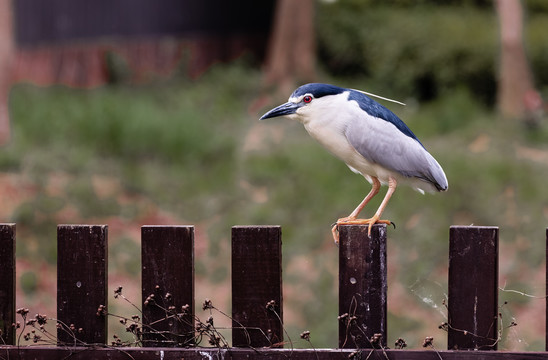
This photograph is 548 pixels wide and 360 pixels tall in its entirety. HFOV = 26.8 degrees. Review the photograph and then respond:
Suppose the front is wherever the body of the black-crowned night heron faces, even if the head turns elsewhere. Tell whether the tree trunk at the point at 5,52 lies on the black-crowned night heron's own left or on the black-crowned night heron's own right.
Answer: on the black-crowned night heron's own right

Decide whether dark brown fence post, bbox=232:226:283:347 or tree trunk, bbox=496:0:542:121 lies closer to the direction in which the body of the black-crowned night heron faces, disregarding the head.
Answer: the dark brown fence post

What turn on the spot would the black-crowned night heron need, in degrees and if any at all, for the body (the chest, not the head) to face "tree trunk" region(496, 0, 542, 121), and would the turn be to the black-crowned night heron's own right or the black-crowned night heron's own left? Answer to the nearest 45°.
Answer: approximately 90° to the black-crowned night heron's own right

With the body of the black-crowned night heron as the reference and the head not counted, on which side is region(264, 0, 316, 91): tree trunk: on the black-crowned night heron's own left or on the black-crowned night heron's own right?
on the black-crowned night heron's own right

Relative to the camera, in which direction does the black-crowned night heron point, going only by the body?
to the viewer's left

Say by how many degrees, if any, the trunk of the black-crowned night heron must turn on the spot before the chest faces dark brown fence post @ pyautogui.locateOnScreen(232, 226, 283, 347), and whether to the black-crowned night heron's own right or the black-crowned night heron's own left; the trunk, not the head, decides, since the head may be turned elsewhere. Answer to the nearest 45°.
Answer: approximately 45° to the black-crowned night heron's own left
